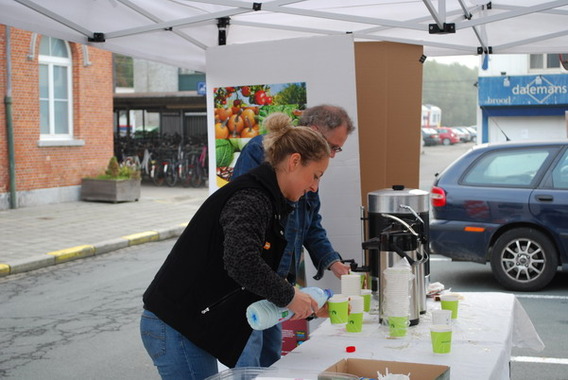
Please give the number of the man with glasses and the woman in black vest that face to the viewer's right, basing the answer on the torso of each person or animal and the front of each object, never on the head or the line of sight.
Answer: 2

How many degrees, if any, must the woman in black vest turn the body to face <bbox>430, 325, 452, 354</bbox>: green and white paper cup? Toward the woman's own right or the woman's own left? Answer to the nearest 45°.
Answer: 0° — they already face it

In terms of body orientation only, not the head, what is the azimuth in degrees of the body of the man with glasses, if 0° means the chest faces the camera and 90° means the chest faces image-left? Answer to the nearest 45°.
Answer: approximately 270°

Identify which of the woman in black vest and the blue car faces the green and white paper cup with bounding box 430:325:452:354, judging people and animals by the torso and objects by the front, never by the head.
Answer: the woman in black vest

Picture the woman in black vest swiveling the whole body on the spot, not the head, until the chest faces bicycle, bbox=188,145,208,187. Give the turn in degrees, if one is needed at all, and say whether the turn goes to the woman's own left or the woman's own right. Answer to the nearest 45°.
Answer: approximately 90° to the woman's own left

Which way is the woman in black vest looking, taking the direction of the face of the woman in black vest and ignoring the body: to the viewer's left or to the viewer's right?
to the viewer's right

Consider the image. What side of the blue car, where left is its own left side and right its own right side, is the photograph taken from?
right

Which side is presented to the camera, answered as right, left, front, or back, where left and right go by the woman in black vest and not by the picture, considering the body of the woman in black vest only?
right
